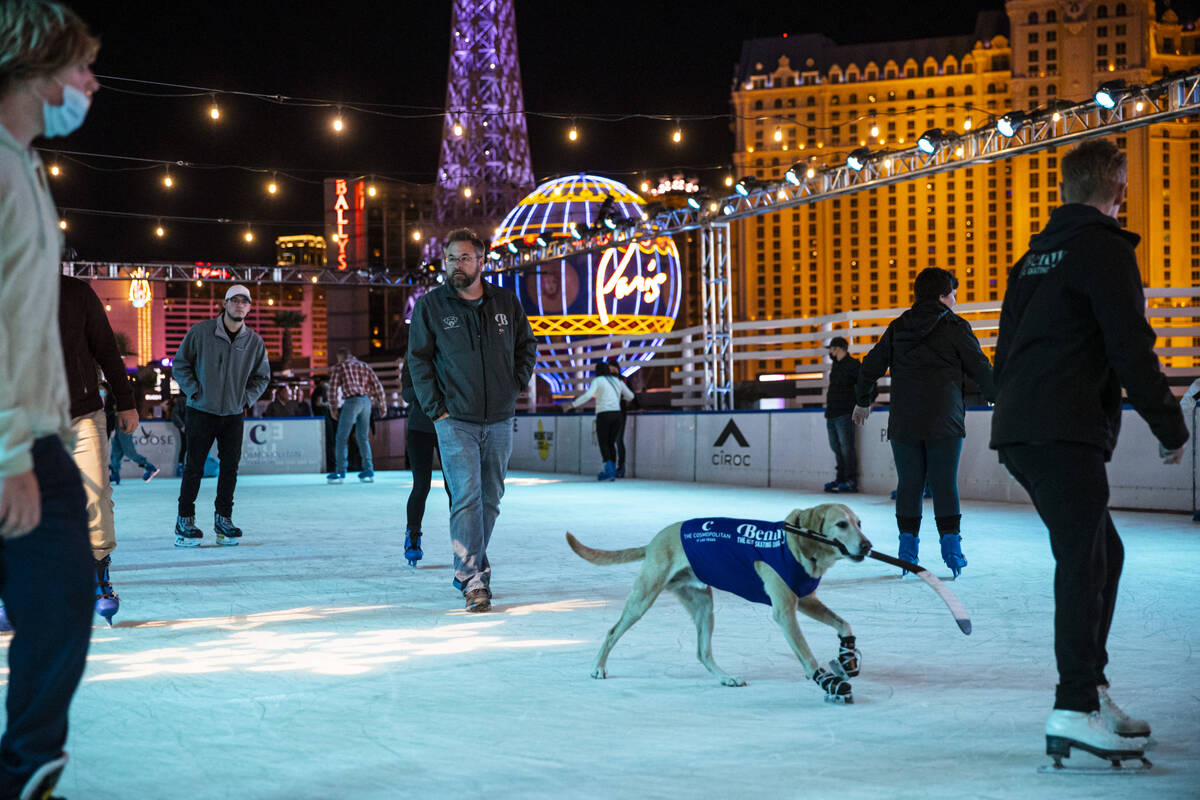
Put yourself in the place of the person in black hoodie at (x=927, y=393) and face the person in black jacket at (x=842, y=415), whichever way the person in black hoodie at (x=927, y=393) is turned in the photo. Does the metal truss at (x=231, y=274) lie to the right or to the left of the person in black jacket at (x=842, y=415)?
left

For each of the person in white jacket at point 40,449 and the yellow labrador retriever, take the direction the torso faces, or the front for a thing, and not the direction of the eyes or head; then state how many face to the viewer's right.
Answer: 2

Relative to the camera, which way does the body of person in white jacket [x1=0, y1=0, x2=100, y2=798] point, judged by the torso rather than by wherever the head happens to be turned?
to the viewer's right

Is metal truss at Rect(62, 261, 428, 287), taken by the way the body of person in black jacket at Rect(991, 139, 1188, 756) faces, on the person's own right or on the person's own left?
on the person's own left

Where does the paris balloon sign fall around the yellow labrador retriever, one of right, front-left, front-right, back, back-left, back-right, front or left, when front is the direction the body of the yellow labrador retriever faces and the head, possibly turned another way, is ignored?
left

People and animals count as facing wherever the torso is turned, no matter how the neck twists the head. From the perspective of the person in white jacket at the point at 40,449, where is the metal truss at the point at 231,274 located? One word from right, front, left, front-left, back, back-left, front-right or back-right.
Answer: left

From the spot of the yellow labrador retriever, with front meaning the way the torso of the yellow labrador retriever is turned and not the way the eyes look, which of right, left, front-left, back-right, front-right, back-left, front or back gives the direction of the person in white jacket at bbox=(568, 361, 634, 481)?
left

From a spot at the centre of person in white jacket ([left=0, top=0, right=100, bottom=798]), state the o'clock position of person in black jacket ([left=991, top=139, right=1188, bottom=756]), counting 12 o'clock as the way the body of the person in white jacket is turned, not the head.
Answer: The person in black jacket is roughly at 12 o'clock from the person in white jacket.

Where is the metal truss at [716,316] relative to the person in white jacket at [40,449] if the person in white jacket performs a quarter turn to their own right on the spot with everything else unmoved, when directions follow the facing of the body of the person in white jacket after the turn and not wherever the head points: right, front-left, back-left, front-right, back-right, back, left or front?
back-left

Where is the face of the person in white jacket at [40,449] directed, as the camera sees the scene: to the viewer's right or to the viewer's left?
to the viewer's right

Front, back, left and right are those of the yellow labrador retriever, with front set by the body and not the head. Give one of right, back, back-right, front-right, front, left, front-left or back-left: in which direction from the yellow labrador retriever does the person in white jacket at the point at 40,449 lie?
back-right

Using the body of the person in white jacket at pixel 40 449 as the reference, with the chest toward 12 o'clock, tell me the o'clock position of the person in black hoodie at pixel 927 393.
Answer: The person in black hoodie is roughly at 11 o'clock from the person in white jacket.

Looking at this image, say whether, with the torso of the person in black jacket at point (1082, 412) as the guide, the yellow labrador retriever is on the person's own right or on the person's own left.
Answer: on the person's own left

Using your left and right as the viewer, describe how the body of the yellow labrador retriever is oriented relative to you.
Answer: facing to the right of the viewer
